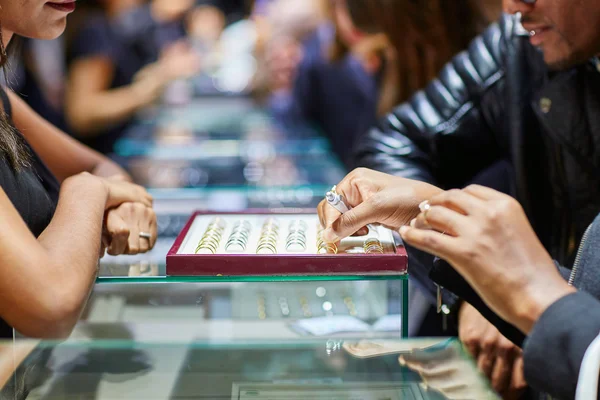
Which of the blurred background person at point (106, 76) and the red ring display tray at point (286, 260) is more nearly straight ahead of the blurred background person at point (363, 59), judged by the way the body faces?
the blurred background person

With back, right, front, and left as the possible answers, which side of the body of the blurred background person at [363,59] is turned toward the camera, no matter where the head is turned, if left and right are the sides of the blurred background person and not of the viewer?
left

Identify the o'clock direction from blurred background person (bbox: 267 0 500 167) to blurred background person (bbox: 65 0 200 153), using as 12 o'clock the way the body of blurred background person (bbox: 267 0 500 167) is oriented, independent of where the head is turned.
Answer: blurred background person (bbox: 65 0 200 153) is roughly at 1 o'clock from blurred background person (bbox: 267 0 500 167).

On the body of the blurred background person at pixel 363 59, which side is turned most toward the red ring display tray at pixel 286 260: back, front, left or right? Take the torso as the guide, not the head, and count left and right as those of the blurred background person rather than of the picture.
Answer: left
